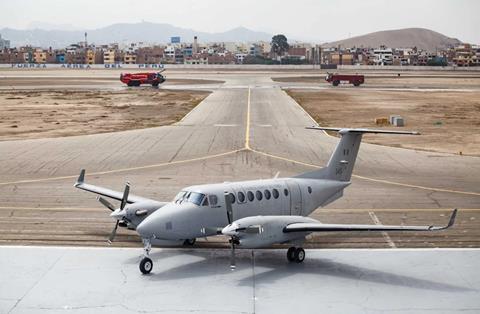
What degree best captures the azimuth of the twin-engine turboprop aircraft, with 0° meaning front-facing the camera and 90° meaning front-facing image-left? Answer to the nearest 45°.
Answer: approximately 45°
